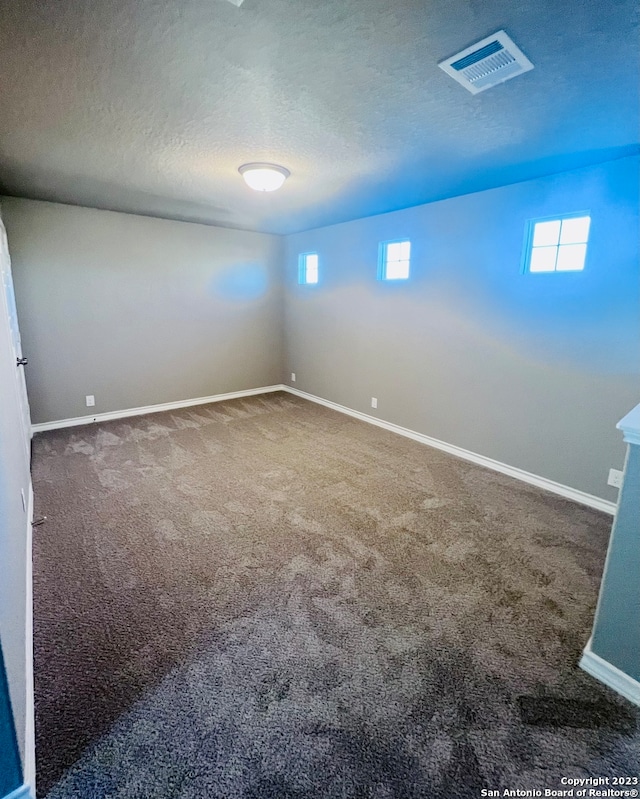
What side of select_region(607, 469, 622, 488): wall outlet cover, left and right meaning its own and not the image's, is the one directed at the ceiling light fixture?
front

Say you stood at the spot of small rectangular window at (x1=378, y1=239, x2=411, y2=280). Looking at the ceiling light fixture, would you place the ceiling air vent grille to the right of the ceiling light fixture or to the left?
left

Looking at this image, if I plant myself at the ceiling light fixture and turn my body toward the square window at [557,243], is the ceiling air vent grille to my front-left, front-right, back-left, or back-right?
front-right

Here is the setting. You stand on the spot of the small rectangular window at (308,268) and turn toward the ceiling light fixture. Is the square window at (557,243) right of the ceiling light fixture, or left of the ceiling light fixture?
left

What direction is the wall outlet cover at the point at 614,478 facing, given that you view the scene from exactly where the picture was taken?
facing the viewer and to the left of the viewer

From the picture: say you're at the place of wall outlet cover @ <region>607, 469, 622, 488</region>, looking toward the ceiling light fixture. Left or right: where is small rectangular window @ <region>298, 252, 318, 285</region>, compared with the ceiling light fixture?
right
